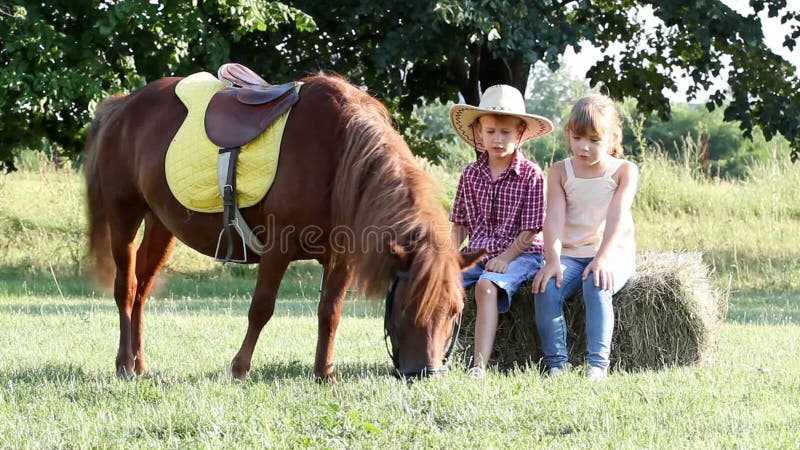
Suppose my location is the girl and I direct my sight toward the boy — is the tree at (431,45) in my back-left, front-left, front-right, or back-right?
front-right

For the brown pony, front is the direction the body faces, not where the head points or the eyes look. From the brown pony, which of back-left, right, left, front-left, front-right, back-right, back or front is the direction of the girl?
front

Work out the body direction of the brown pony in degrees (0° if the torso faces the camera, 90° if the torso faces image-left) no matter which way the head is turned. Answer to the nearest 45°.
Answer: approximately 270°

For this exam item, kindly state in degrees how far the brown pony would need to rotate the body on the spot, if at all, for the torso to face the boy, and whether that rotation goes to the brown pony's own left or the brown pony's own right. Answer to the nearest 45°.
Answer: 0° — it already faces them

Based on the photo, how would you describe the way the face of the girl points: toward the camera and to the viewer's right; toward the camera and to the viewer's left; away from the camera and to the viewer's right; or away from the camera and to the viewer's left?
toward the camera and to the viewer's left

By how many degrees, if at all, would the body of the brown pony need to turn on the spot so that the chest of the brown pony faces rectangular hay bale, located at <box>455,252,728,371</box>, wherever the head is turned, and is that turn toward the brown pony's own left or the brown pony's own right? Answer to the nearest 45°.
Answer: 0° — it already faces it

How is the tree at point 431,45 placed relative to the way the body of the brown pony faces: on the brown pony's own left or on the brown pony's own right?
on the brown pony's own left

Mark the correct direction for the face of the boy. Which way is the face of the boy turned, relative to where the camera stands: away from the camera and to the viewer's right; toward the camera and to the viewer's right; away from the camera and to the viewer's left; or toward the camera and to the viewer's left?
toward the camera and to the viewer's left
